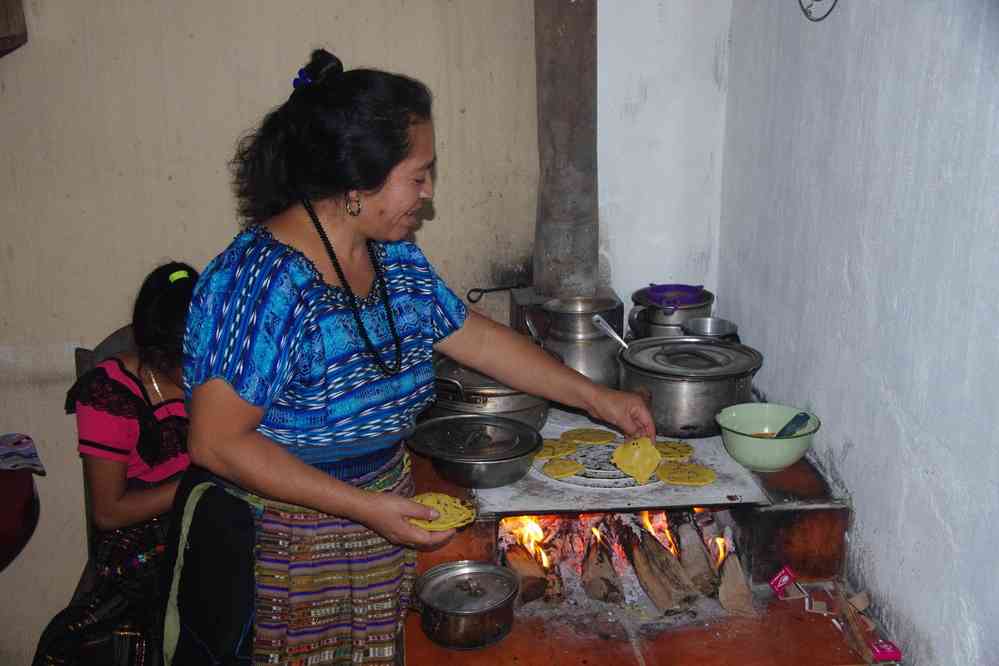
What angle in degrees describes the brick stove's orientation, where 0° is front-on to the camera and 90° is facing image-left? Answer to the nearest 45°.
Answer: approximately 0°

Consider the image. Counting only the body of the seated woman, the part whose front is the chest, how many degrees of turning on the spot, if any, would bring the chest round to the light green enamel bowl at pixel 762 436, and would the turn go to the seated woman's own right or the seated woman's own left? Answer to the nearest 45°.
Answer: approximately 45° to the seated woman's own left

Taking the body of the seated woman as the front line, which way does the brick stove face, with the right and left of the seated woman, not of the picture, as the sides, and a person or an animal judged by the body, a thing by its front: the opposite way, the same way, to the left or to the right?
to the right

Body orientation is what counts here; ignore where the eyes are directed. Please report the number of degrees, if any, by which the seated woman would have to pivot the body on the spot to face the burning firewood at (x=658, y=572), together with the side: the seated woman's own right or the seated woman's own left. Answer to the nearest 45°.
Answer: approximately 45° to the seated woman's own left

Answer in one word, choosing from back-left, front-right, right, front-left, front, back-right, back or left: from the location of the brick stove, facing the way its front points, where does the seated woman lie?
right

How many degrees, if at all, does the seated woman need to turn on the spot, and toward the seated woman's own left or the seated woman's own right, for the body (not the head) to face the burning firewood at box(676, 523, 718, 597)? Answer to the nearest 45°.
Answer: approximately 45° to the seated woman's own left

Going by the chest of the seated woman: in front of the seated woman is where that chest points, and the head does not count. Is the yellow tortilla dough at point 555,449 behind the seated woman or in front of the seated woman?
in front

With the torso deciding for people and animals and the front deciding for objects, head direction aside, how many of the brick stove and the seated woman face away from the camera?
0

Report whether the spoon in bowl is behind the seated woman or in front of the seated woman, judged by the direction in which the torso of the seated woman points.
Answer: in front

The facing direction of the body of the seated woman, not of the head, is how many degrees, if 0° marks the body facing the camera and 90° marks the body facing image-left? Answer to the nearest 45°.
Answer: approximately 315°
